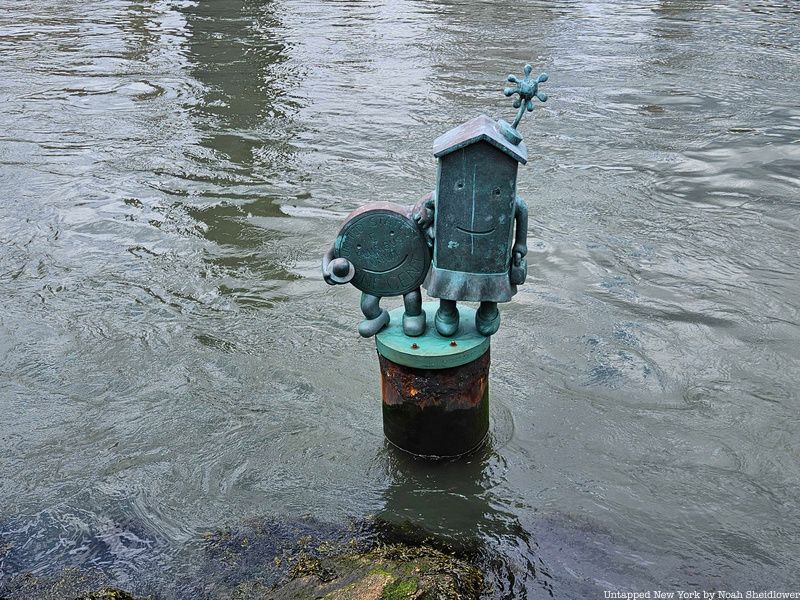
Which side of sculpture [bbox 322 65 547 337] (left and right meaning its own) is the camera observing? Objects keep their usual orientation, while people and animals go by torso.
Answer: front

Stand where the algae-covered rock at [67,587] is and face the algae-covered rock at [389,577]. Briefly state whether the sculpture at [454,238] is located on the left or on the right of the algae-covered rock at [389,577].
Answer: left

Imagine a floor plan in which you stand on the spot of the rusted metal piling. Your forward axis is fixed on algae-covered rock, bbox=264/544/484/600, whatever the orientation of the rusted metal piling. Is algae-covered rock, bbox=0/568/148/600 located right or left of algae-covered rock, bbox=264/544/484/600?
right

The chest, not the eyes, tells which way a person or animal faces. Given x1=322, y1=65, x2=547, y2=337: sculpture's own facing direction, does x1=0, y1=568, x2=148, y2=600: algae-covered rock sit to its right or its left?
on its right
